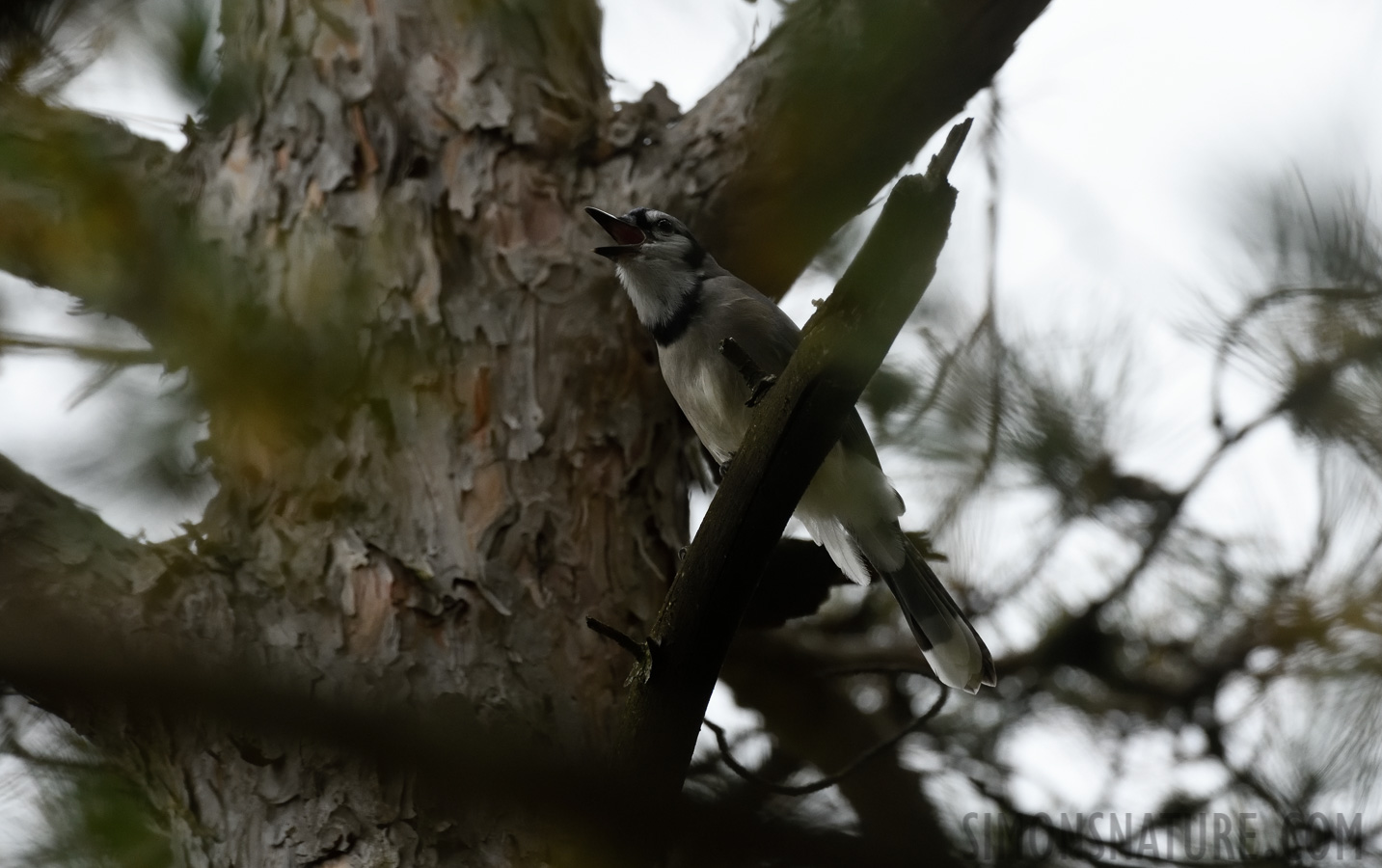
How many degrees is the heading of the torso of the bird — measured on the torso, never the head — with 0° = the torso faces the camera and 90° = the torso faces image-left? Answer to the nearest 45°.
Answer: approximately 90°

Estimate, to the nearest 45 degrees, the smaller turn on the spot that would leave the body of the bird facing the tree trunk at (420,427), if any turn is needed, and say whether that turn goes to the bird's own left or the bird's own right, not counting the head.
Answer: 0° — it already faces it
